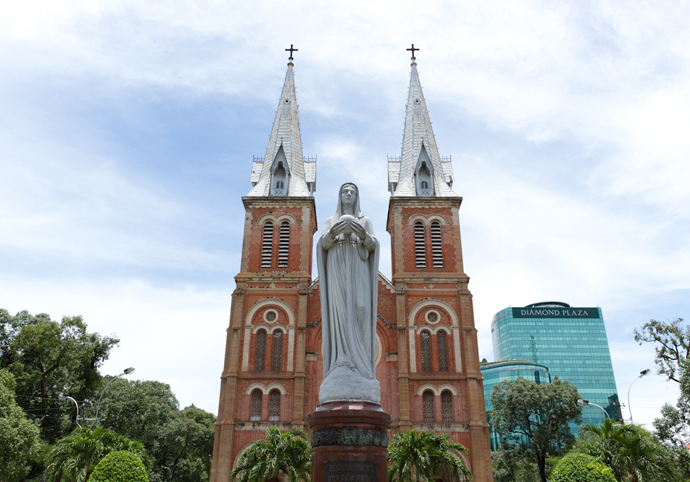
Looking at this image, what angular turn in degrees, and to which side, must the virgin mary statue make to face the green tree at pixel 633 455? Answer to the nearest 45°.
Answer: approximately 135° to its left

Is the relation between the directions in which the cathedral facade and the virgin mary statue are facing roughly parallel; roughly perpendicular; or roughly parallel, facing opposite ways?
roughly parallel

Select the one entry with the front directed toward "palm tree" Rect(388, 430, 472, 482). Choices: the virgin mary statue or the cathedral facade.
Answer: the cathedral facade

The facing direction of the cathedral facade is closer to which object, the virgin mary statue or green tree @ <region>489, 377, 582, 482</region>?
the virgin mary statue

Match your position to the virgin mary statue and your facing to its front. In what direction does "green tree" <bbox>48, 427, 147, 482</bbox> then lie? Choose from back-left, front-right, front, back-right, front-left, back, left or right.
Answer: back-right

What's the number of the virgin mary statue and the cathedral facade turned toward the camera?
2

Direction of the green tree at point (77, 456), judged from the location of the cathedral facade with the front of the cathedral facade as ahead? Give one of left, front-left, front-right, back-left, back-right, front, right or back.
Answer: front-right

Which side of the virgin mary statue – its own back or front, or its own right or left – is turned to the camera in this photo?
front

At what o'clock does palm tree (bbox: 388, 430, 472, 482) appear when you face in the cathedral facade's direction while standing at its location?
The palm tree is roughly at 12 o'clock from the cathedral facade.
